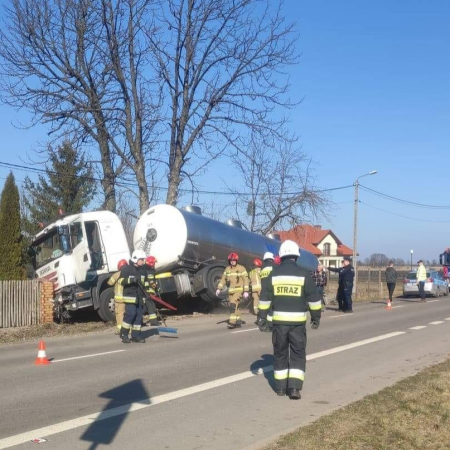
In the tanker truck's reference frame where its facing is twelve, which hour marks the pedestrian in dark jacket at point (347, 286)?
The pedestrian in dark jacket is roughly at 7 o'clock from the tanker truck.

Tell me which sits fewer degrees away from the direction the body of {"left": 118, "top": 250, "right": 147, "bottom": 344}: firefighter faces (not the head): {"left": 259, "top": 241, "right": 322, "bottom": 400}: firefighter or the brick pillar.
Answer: the firefighter

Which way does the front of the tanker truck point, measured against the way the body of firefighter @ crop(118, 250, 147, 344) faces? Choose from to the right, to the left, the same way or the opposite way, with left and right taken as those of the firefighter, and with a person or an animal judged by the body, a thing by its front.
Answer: to the right

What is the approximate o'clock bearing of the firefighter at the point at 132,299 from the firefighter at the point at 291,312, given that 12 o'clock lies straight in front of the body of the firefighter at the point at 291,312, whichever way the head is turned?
the firefighter at the point at 132,299 is roughly at 11 o'clock from the firefighter at the point at 291,312.

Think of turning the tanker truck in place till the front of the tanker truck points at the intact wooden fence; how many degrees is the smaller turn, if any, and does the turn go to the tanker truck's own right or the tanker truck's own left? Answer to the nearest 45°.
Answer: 0° — it already faces it

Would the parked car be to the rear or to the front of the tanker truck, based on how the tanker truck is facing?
to the rear

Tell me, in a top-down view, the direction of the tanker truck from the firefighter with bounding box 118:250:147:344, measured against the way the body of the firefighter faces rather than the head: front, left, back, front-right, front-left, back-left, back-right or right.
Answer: back-left

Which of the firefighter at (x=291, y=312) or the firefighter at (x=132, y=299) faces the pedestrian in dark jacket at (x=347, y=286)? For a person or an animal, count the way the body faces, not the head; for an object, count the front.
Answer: the firefighter at (x=291, y=312)

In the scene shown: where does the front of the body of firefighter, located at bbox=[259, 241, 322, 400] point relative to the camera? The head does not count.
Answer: away from the camera

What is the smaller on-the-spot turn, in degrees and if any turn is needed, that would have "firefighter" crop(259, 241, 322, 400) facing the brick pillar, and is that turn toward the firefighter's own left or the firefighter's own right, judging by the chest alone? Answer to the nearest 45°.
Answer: approximately 45° to the firefighter's own left
